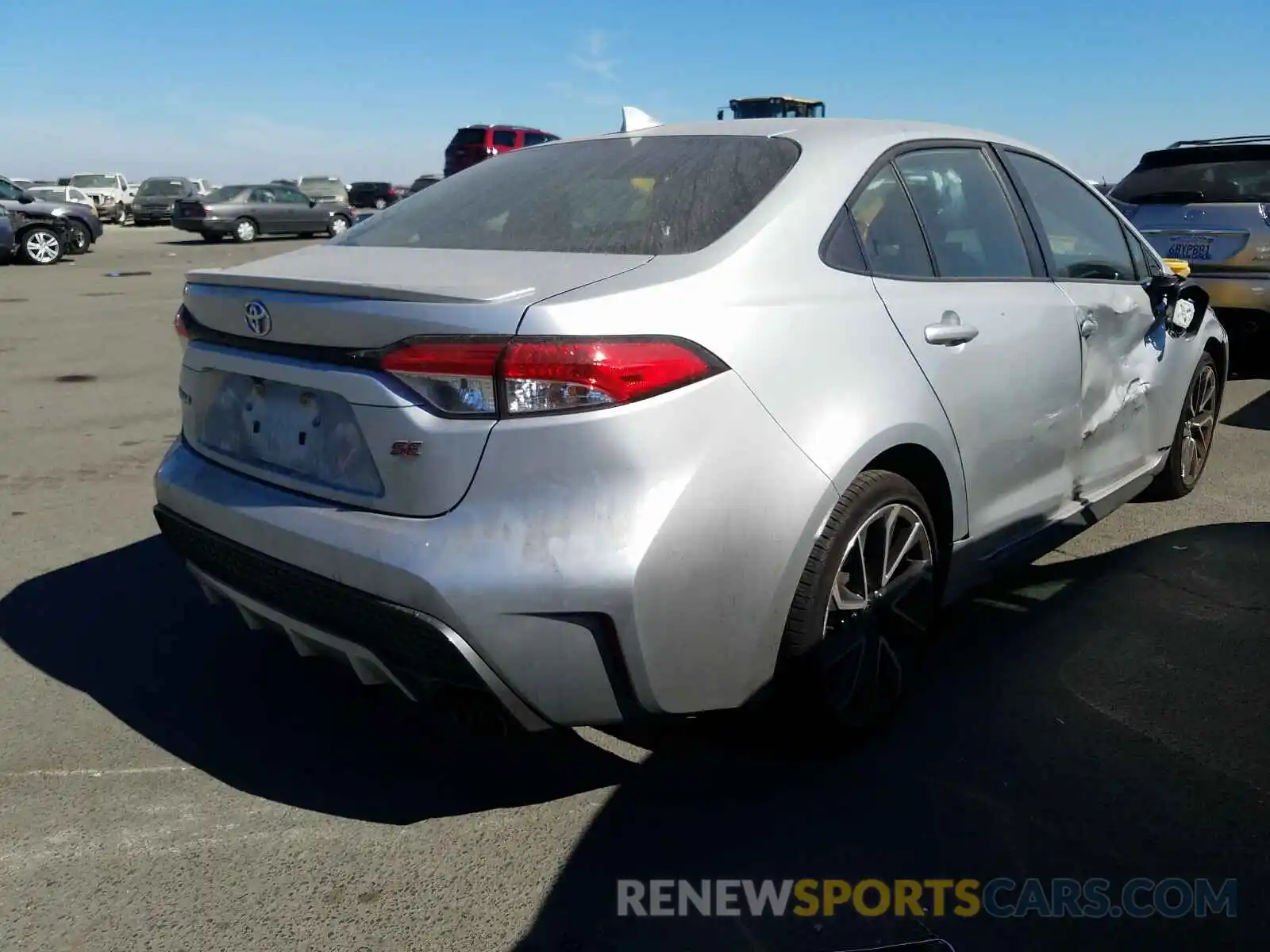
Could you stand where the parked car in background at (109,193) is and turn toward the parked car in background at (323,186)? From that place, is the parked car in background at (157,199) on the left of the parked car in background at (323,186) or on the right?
right

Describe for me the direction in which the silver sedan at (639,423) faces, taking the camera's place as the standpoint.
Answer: facing away from the viewer and to the right of the viewer

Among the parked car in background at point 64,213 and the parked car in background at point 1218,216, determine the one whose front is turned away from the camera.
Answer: the parked car in background at point 1218,216

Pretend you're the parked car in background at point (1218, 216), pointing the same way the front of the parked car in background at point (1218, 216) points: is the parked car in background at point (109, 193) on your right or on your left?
on your left

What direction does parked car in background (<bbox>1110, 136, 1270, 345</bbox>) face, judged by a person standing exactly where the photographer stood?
facing away from the viewer

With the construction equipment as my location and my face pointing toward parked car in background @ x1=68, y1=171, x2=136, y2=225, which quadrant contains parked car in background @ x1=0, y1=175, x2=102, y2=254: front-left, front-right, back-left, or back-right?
front-left

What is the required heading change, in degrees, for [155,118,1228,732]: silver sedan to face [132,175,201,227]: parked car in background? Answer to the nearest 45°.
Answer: approximately 90° to its left

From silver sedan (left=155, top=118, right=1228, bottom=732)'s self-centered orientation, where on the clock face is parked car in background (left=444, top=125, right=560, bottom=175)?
The parked car in background is roughly at 10 o'clock from the silver sedan.

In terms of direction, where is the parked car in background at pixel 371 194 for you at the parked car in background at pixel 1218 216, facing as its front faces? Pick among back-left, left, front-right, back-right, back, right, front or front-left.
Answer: front-left
